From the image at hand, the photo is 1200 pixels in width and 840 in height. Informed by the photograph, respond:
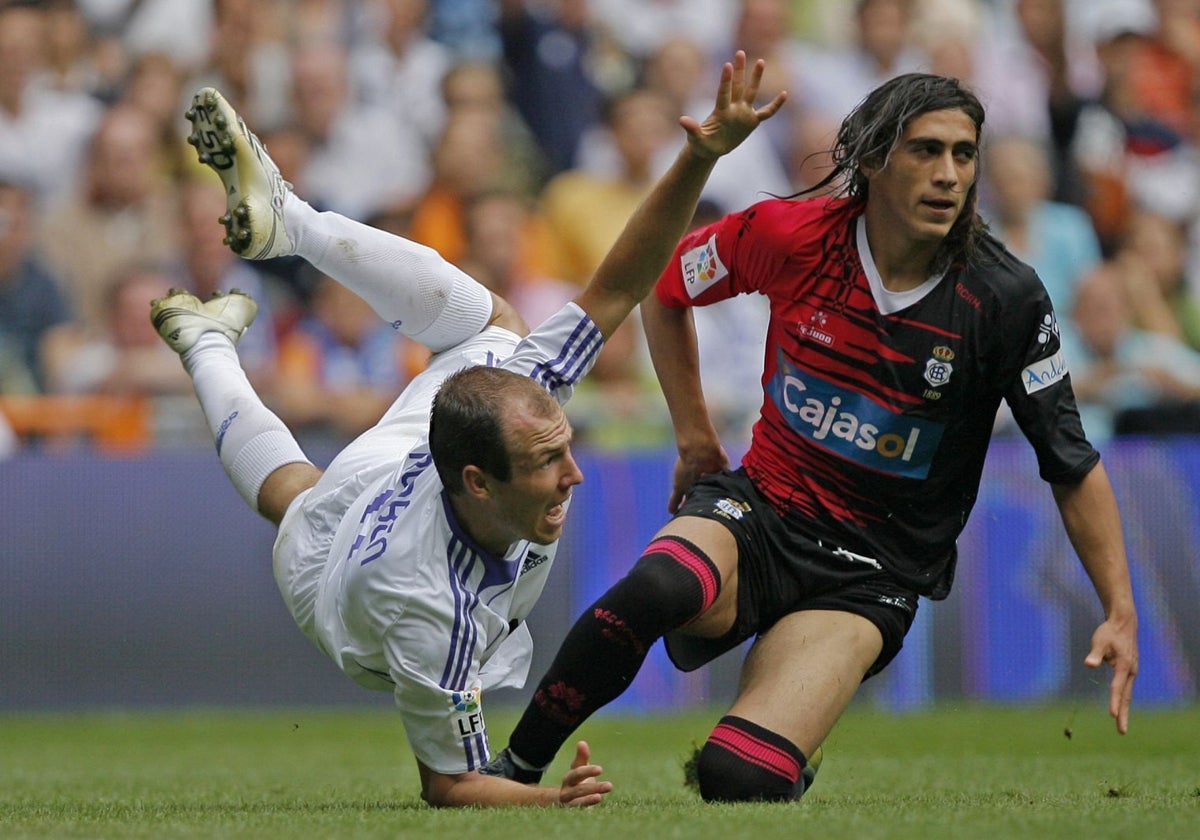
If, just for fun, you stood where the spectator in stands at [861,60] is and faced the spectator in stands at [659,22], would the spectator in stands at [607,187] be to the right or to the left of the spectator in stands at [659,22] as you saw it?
left

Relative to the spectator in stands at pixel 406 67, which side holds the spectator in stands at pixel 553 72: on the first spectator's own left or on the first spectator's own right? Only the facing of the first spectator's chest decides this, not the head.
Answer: on the first spectator's own left

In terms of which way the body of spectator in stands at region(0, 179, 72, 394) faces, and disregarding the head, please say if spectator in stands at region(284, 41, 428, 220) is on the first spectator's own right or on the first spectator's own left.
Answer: on the first spectator's own left

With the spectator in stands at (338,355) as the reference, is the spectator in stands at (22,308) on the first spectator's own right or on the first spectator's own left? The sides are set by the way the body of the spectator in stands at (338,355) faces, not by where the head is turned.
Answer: on the first spectator's own right

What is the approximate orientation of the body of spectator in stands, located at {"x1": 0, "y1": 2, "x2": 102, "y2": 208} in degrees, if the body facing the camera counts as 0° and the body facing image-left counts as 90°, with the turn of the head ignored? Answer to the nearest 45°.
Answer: approximately 0°

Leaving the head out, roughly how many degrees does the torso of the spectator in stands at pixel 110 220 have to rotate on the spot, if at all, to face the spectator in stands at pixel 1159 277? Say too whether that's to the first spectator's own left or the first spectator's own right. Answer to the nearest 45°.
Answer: approximately 90° to the first spectator's own left

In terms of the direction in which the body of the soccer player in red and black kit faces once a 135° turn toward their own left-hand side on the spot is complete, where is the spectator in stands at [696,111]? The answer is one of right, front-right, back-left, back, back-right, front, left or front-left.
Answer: front-left

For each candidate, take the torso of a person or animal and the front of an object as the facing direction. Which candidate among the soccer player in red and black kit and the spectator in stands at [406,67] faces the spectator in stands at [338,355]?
the spectator in stands at [406,67]
